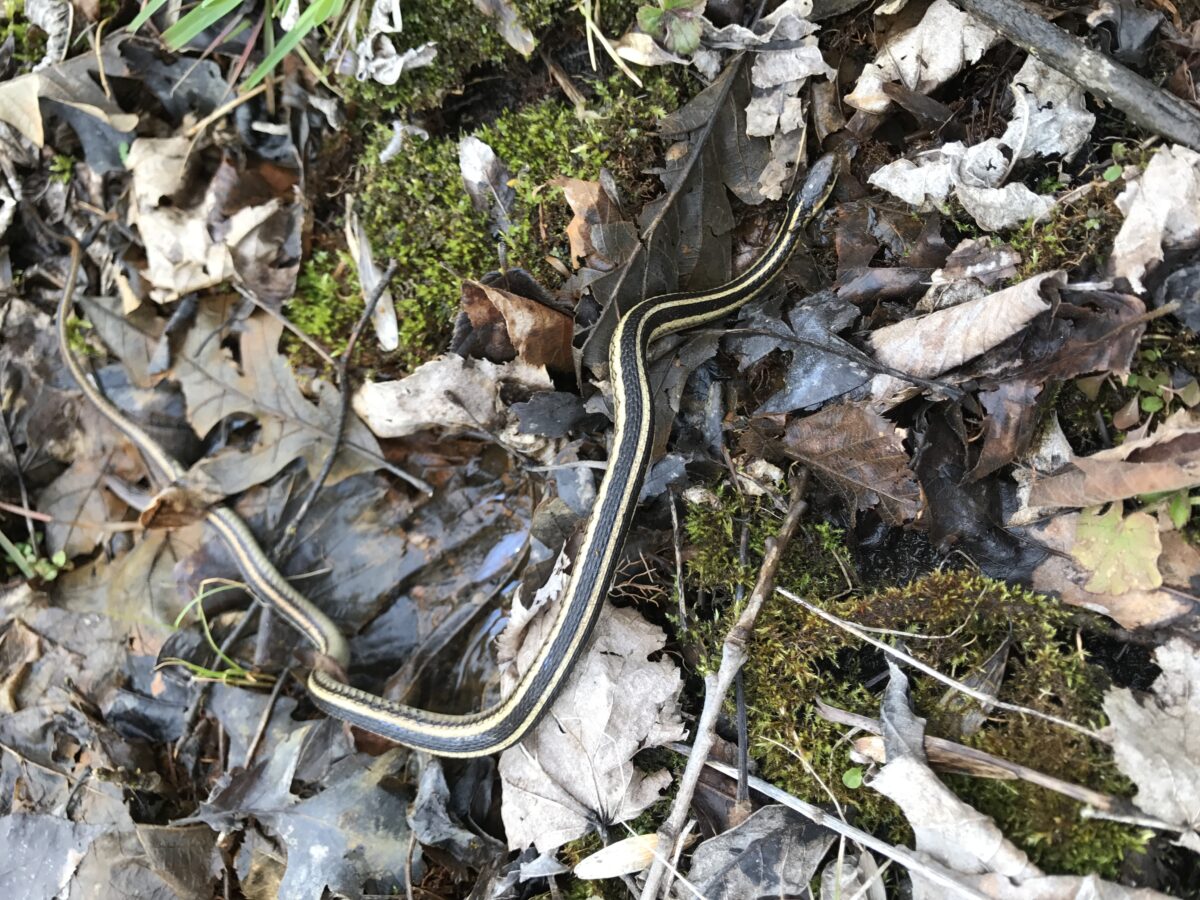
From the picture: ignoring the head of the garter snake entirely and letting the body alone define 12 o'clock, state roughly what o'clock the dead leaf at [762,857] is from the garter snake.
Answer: The dead leaf is roughly at 4 o'clock from the garter snake.

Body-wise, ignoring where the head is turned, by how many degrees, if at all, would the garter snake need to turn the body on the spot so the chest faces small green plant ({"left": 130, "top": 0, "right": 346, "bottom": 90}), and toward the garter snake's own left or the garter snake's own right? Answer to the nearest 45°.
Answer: approximately 90° to the garter snake's own left

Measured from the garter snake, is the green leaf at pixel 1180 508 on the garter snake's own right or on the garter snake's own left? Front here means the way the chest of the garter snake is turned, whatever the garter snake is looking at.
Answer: on the garter snake's own right

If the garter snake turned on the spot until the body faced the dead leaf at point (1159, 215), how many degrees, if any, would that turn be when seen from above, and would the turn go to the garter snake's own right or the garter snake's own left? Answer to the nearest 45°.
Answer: approximately 45° to the garter snake's own right

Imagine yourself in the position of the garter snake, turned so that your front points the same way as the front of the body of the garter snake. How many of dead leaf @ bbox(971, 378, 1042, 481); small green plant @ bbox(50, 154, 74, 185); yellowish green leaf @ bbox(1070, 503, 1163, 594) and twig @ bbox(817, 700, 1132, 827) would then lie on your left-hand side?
1

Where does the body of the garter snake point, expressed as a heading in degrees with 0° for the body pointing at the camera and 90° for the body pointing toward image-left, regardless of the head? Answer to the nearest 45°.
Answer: approximately 225°

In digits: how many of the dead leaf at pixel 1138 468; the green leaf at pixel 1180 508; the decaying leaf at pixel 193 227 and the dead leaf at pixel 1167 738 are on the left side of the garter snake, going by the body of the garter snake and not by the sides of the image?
1

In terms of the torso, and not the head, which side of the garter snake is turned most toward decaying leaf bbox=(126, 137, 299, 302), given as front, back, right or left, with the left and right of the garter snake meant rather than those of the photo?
left

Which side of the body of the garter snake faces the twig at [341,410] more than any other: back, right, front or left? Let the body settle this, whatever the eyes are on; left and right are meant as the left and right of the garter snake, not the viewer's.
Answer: left
